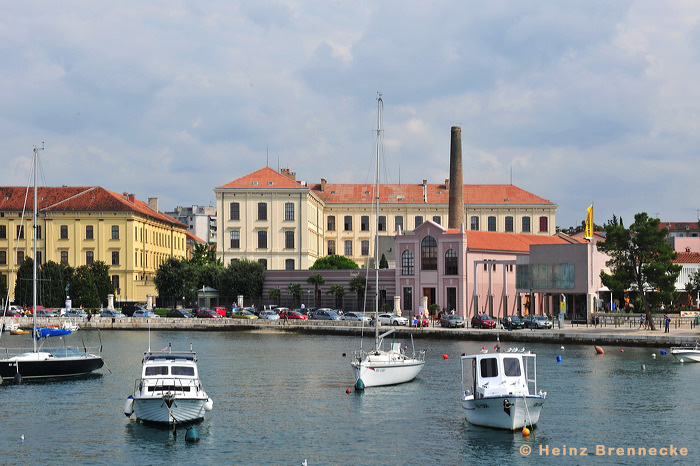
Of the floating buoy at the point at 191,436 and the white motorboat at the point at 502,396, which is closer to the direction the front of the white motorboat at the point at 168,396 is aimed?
the floating buoy

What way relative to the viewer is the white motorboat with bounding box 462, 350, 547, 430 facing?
toward the camera

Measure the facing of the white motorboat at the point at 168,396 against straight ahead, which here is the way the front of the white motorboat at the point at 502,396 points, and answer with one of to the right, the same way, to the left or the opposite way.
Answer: the same way

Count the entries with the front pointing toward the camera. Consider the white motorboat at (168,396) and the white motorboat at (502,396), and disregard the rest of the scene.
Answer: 2

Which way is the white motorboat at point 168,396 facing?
toward the camera

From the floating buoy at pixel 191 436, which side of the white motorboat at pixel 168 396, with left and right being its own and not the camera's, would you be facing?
front

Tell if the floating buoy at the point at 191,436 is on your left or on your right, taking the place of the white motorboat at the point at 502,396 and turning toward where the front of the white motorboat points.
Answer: on your right

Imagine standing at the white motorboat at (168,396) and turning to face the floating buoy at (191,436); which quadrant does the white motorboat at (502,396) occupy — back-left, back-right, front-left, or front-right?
front-left

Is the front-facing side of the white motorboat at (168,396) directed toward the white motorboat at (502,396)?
no

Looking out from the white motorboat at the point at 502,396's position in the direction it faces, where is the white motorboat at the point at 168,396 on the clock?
the white motorboat at the point at 168,396 is roughly at 3 o'clock from the white motorboat at the point at 502,396.
